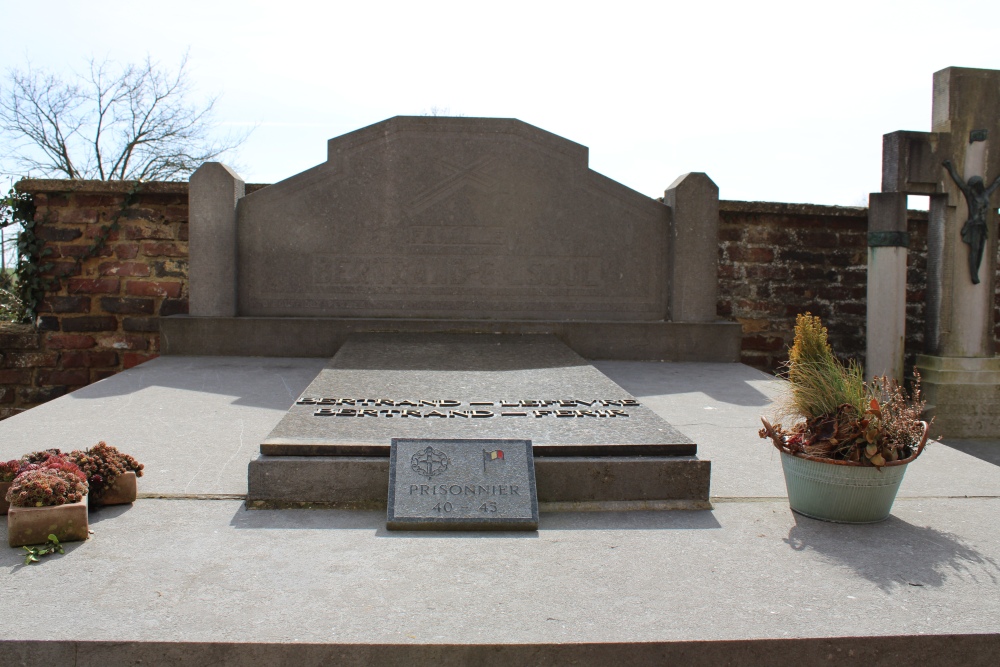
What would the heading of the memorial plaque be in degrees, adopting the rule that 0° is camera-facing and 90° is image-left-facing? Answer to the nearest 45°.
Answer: approximately 0°

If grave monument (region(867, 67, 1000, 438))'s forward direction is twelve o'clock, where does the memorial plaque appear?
The memorial plaque is roughly at 2 o'clock from the grave monument.

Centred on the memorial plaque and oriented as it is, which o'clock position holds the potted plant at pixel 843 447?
The potted plant is roughly at 9 o'clock from the memorial plaque.

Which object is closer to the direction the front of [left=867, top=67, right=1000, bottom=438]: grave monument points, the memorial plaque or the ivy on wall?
the memorial plaque

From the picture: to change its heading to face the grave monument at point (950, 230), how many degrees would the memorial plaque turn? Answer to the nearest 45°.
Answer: approximately 135° to its left

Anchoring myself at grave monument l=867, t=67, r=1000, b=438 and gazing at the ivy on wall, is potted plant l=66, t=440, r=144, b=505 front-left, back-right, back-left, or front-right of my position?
front-left

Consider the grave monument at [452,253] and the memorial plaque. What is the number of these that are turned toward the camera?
2

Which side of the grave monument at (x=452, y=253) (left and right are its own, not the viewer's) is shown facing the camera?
front

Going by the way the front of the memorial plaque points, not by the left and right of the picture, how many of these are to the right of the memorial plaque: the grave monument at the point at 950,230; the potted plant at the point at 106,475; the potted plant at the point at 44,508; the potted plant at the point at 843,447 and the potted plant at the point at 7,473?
3

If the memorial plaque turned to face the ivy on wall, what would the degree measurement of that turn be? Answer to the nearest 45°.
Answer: approximately 135° to its right

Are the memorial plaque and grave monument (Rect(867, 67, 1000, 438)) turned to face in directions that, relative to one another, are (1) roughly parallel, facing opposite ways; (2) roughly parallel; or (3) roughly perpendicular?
roughly parallel

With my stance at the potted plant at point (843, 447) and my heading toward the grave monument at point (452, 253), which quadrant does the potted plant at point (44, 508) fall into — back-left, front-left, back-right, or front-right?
front-left

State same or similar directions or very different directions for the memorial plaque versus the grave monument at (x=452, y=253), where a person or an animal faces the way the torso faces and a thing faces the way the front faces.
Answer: same or similar directions

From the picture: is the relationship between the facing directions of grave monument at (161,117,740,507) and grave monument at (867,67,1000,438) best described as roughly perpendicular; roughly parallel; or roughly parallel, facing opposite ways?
roughly parallel

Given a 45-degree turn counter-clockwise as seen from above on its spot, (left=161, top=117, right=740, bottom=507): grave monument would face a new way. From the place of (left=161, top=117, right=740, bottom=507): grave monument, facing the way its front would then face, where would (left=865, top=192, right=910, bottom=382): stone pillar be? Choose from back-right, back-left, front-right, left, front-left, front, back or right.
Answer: front-left

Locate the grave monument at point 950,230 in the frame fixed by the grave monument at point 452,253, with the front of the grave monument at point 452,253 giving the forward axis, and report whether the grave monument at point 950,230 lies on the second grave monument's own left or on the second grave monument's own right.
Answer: on the second grave monument's own left
